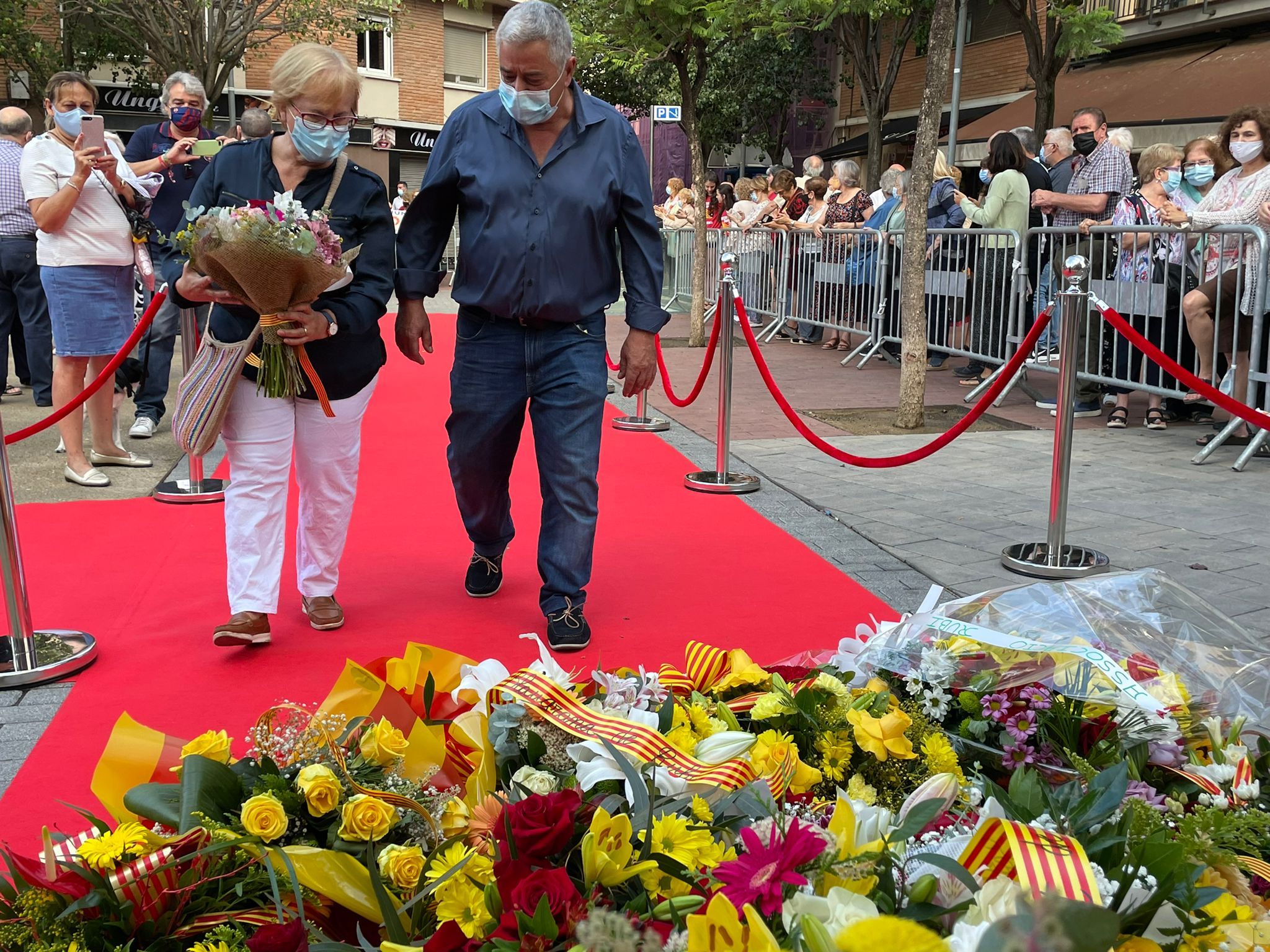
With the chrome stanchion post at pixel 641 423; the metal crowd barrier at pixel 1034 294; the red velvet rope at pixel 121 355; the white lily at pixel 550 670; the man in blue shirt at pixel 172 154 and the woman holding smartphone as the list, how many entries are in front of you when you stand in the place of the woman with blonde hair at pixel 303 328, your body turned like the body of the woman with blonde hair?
1

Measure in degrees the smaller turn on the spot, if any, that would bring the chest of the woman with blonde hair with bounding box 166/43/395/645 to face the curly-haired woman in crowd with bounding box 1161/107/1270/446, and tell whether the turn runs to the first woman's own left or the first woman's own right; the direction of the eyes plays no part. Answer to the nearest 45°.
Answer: approximately 135° to the first woman's own left

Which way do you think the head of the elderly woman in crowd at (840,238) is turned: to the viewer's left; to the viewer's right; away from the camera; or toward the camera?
to the viewer's left

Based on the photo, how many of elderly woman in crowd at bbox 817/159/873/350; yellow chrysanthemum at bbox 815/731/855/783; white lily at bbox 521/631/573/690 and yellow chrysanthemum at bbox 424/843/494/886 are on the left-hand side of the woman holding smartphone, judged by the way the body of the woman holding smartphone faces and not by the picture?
1

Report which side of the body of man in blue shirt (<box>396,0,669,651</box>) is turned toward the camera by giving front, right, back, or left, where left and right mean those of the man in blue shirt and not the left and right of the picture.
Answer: front

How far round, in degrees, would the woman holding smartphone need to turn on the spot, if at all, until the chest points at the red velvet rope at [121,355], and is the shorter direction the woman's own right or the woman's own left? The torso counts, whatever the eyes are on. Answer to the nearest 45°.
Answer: approximately 45° to the woman's own right

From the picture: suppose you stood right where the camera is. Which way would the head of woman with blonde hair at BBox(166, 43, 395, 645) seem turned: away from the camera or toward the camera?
toward the camera

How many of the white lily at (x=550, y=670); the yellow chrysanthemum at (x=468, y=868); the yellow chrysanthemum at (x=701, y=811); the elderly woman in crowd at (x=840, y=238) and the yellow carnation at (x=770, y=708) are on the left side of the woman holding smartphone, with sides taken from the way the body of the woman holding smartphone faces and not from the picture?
1

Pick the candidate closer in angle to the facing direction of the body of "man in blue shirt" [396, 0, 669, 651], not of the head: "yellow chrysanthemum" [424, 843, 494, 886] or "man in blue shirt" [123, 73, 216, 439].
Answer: the yellow chrysanthemum

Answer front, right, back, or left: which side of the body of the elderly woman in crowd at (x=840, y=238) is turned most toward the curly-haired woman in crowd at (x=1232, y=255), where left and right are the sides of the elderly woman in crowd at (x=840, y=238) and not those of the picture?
left

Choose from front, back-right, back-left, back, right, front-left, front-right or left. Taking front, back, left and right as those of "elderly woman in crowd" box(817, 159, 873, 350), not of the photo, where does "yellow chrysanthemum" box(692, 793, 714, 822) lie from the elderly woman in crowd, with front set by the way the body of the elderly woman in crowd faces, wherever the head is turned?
front-left

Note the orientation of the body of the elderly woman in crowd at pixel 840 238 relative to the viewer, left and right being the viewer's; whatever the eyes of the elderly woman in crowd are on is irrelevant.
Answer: facing the viewer and to the left of the viewer

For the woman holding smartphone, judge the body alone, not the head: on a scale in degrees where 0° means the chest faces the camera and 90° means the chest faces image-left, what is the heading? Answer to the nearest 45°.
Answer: approximately 315°

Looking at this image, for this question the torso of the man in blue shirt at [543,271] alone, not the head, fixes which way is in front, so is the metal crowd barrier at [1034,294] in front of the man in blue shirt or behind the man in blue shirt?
behind

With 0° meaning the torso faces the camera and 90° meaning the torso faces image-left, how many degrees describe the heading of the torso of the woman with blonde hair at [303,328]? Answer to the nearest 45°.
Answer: approximately 0°

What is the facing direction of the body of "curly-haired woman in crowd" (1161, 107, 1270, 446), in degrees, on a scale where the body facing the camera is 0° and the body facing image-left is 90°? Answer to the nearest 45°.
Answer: approximately 45°

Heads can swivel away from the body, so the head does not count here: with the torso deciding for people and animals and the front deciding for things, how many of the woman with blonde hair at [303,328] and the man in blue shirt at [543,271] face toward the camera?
2

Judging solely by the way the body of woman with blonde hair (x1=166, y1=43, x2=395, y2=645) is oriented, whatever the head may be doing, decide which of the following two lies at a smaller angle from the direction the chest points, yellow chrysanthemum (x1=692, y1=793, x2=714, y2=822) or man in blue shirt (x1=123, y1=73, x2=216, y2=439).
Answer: the yellow chrysanthemum
